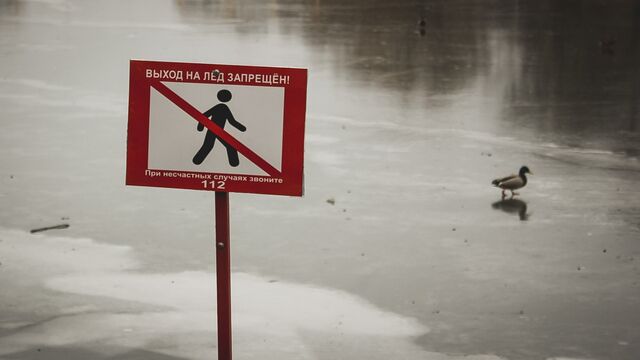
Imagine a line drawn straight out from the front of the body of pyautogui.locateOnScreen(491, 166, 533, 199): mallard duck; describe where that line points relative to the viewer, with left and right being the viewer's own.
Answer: facing to the right of the viewer

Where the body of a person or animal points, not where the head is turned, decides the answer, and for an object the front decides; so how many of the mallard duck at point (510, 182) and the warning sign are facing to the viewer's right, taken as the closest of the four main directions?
1

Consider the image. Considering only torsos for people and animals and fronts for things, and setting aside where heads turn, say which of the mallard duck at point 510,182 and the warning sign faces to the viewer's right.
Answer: the mallard duck

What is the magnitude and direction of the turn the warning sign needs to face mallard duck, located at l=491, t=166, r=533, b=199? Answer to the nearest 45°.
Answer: approximately 135° to its left

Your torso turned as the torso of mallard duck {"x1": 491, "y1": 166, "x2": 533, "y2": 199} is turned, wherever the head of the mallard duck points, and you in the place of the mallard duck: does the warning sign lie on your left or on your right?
on your right

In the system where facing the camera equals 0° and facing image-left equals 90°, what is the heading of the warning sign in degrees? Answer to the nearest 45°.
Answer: approximately 0°
